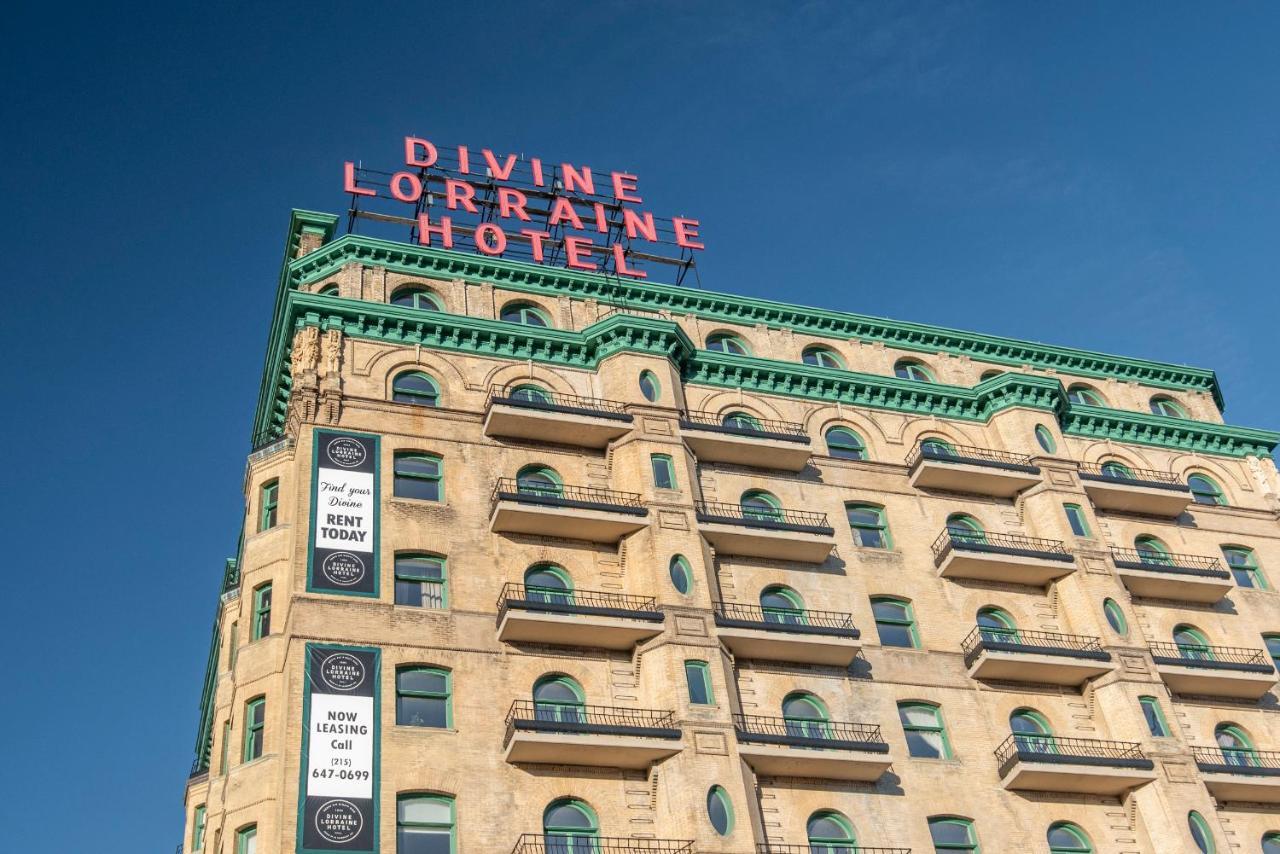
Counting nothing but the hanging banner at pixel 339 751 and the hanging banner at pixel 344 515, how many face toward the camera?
2

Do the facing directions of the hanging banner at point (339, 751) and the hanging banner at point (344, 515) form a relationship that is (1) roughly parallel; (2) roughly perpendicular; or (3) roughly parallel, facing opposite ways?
roughly parallel

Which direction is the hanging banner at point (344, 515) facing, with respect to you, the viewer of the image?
facing the viewer

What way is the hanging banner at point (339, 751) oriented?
toward the camera
